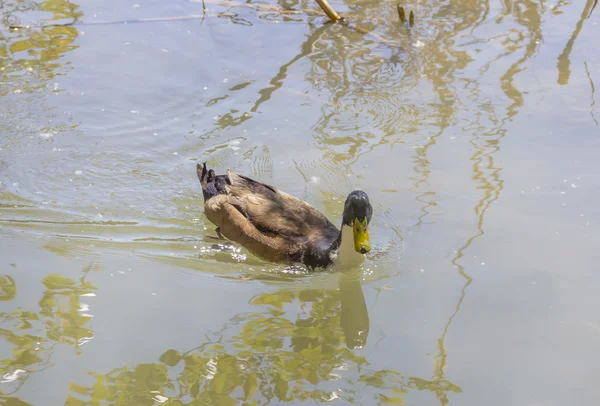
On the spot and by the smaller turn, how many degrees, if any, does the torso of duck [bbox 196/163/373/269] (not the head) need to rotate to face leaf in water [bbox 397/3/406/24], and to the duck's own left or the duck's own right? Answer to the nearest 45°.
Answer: approximately 135° to the duck's own left

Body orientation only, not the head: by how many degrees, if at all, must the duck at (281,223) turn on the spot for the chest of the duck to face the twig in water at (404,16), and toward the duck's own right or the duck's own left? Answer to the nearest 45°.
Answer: approximately 135° to the duck's own left

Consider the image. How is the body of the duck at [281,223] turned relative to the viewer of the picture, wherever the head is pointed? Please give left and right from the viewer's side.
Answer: facing the viewer and to the right of the viewer

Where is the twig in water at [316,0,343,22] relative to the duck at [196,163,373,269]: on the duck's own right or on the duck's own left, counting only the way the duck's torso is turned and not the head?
on the duck's own left
